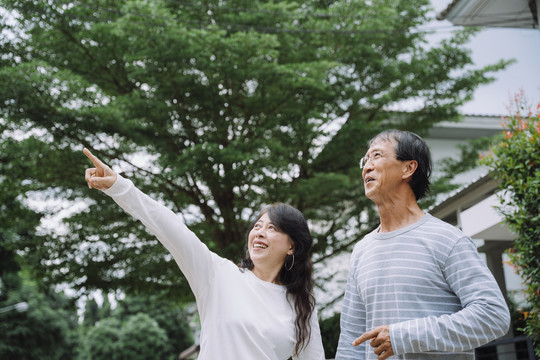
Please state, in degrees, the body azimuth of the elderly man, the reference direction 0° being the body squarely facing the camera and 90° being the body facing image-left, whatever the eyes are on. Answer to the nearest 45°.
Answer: approximately 45°

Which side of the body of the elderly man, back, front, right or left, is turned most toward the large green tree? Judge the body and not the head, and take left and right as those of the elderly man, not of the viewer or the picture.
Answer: right
